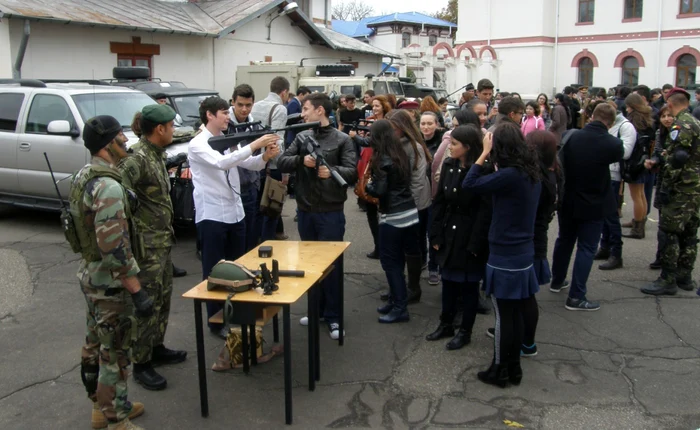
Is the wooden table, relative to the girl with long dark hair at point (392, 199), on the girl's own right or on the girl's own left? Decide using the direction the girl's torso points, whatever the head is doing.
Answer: on the girl's own left

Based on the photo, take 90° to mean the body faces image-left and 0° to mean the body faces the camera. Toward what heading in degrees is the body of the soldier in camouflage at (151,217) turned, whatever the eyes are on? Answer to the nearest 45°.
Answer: approximately 270°

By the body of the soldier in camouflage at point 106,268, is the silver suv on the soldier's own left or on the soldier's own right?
on the soldier's own left

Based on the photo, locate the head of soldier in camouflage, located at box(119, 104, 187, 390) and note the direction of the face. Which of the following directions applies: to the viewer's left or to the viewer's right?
to the viewer's right

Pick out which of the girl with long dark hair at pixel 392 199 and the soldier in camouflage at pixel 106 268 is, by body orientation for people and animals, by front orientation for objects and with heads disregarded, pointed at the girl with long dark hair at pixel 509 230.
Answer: the soldier in camouflage

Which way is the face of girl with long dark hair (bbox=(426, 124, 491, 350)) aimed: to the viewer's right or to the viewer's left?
to the viewer's left

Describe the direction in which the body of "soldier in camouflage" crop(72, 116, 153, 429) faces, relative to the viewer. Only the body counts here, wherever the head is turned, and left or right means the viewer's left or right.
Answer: facing to the right of the viewer

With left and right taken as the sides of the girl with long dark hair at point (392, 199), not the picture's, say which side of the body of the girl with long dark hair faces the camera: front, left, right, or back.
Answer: left
